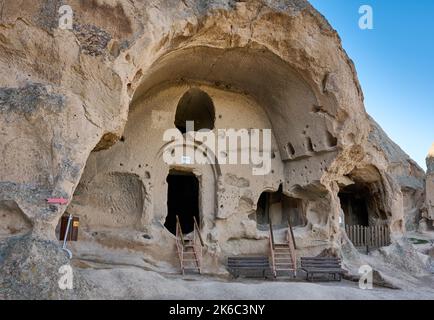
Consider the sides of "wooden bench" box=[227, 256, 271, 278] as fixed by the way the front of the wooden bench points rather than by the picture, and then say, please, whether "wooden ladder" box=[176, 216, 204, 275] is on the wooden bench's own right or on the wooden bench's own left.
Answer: on the wooden bench's own right

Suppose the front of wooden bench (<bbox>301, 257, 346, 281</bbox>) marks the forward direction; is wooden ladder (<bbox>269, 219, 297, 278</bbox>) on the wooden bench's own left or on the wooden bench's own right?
on the wooden bench's own right

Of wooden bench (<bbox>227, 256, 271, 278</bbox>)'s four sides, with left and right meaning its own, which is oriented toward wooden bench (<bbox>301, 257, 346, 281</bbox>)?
left

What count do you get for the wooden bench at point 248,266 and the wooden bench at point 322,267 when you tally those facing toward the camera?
2

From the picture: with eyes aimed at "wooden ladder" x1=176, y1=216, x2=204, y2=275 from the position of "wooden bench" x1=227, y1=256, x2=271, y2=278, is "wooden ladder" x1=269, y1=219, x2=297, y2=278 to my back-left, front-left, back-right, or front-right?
back-right

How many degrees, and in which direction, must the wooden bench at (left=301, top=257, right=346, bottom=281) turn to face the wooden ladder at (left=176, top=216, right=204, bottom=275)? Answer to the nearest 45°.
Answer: approximately 90° to its right

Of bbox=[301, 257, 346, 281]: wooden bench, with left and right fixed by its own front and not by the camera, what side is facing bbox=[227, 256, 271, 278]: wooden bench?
right

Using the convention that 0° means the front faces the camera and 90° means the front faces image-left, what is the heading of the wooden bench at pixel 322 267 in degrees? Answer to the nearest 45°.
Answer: approximately 0°
